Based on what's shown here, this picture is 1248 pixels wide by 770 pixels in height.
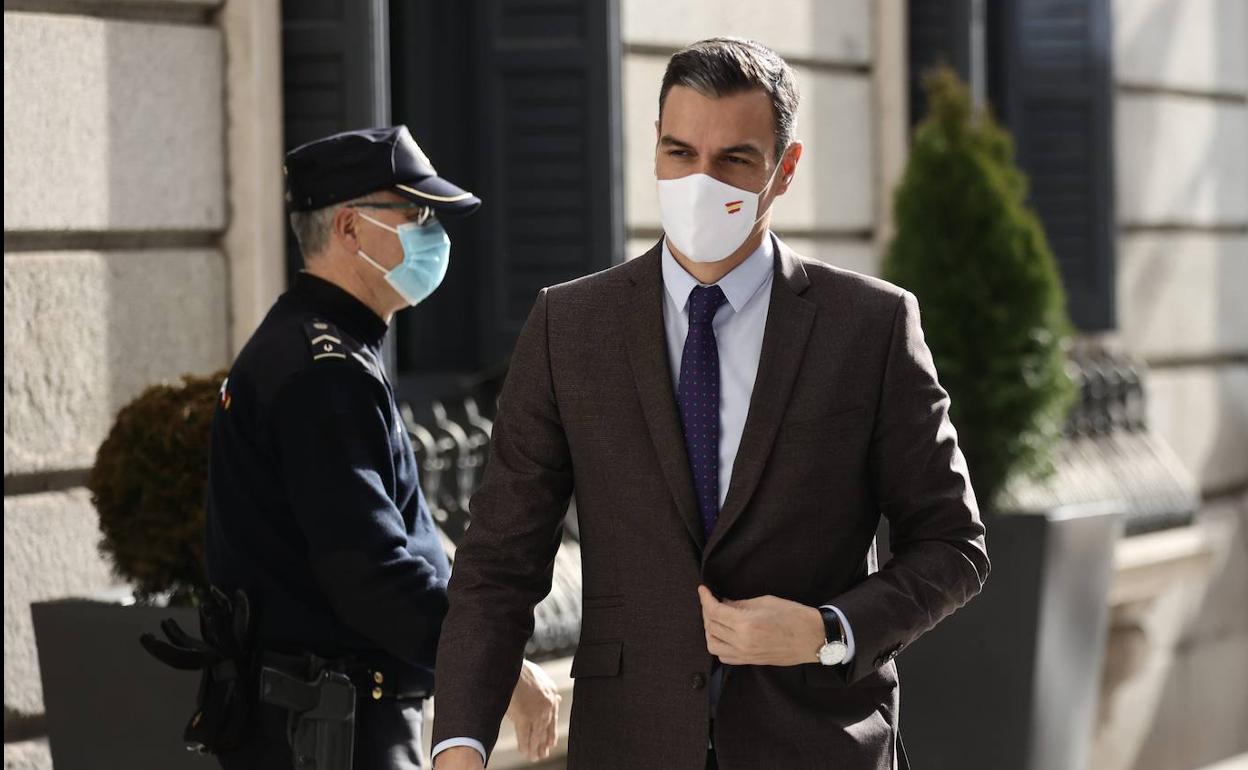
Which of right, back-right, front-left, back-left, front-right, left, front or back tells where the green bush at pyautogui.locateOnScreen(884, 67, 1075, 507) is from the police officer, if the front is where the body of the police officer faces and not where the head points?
front-left

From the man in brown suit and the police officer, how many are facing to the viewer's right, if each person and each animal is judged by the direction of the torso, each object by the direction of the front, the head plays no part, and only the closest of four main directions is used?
1

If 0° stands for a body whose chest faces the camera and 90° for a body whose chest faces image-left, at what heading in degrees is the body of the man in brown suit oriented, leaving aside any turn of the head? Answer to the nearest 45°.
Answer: approximately 0°

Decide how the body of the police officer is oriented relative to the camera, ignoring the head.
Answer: to the viewer's right

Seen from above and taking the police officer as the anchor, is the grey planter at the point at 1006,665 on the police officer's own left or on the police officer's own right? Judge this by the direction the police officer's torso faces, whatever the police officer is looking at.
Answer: on the police officer's own left

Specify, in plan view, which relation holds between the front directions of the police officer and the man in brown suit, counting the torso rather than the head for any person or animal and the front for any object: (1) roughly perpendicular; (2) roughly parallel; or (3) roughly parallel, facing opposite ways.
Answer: roughly perpendicular

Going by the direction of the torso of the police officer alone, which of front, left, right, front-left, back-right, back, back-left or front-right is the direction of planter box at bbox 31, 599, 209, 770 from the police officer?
back-left
